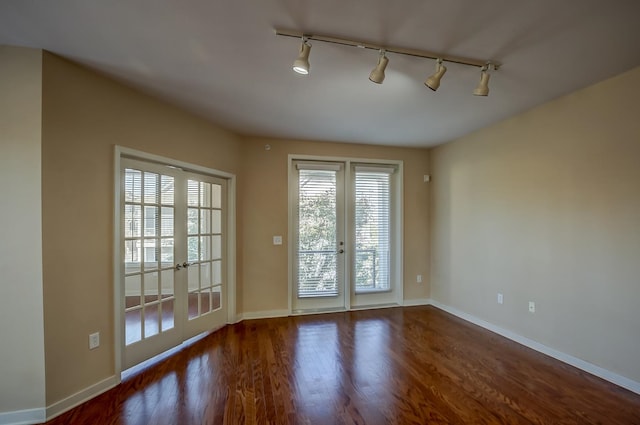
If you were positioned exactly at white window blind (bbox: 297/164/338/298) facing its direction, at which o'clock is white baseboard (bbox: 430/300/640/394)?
The white baseboard is roughly at 10 o'clock from the white window blind.

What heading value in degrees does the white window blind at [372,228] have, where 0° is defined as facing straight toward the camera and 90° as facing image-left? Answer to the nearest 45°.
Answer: approximately 0°

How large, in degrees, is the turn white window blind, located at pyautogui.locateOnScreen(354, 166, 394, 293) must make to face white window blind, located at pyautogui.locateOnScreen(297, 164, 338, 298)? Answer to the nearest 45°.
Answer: approximately 45° to its right

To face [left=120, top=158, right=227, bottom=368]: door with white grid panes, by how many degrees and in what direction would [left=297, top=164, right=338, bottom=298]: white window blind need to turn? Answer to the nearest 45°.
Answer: approximately 45° to its right

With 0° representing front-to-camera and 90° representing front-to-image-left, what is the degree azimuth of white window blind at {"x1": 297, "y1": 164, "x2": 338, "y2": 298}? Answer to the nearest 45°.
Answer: approximately 0°

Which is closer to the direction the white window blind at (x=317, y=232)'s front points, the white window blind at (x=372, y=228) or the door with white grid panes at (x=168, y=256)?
the door with white grid panes

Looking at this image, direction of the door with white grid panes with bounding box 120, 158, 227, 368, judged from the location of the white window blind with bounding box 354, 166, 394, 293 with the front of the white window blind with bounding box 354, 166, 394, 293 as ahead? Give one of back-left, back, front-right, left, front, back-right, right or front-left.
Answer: front-right

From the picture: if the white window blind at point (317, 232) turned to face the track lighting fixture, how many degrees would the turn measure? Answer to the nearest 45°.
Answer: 0° — it already faces it

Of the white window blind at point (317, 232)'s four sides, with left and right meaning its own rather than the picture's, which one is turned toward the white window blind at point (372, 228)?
left

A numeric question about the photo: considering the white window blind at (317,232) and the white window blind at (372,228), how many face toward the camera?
2
